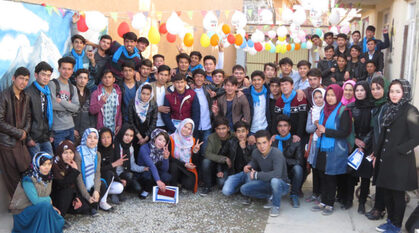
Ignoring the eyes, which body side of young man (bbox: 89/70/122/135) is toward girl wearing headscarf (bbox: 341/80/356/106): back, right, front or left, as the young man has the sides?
left

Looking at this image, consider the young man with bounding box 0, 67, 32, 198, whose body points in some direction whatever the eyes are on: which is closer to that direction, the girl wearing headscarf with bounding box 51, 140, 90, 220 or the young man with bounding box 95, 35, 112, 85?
the girl wearing headscarf

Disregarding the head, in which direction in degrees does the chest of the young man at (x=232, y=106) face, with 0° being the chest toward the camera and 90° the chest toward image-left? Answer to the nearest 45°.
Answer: approximately 0°

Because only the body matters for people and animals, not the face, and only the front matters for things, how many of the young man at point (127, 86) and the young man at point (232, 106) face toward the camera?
2

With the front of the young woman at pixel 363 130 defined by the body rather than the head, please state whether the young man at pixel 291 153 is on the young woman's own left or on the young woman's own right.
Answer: on the young woman's own right

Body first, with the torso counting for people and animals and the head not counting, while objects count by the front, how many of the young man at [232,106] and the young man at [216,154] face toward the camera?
2
